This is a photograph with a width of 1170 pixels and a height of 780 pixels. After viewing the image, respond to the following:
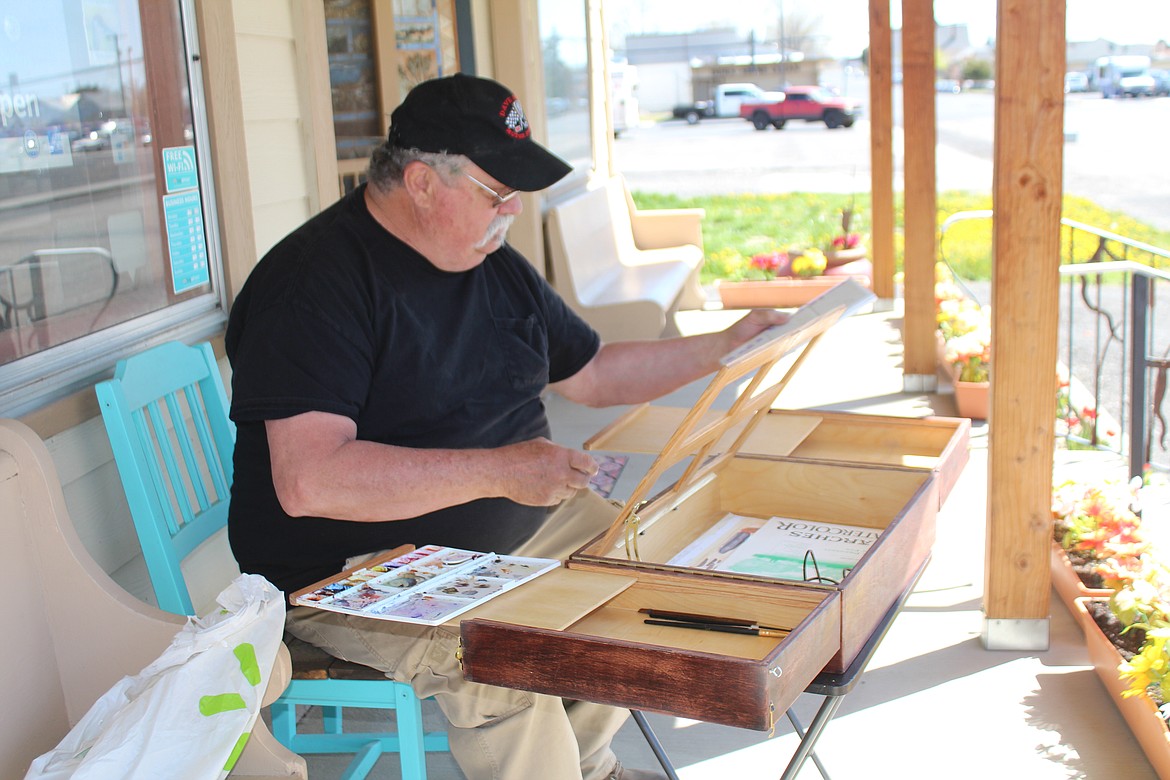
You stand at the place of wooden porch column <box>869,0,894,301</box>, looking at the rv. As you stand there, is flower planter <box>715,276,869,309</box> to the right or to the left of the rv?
left

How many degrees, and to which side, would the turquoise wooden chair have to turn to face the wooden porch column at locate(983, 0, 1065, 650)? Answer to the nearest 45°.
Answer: approximately 45° to its left

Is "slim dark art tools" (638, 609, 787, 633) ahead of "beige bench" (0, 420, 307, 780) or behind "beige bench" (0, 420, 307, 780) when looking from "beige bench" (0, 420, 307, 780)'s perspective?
ahead

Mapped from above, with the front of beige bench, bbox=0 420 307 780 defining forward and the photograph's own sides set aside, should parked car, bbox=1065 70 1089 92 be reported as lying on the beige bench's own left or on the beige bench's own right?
on the beige bench's own left

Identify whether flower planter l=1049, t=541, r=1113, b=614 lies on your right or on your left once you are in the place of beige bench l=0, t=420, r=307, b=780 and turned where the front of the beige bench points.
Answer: on your left

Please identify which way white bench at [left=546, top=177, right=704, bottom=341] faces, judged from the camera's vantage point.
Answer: facing the viewer and to the right of the viewer

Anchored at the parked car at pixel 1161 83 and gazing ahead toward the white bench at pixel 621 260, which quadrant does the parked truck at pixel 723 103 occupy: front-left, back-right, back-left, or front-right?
front-right

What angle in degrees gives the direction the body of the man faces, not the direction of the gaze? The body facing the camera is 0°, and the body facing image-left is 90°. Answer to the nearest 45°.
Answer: approximately 315°

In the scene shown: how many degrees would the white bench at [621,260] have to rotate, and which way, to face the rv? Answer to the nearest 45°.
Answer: approximately 90° to its left

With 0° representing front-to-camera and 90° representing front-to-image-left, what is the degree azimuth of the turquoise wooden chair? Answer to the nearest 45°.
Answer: approximately 315°

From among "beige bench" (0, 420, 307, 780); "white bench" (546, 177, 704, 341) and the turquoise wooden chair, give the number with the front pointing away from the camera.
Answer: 0

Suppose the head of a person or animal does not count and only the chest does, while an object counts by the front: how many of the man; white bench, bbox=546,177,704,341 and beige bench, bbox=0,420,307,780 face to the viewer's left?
0

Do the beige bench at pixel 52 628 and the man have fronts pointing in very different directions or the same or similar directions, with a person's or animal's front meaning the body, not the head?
same or similar directions

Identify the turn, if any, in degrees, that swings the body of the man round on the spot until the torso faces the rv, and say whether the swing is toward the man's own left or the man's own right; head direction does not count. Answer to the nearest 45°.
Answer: approximately 90° to the man's own left

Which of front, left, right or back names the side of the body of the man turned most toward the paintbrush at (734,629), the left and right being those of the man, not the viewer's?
front

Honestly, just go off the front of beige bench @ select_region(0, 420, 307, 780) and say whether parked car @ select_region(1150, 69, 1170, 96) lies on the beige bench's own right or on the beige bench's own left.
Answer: on the beige bench's own left

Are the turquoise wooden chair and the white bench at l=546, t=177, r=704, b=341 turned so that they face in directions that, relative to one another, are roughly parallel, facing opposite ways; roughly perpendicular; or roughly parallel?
roughly parallel

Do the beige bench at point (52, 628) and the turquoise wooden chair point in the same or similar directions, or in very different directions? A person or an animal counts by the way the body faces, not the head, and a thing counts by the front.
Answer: same or similar directions
